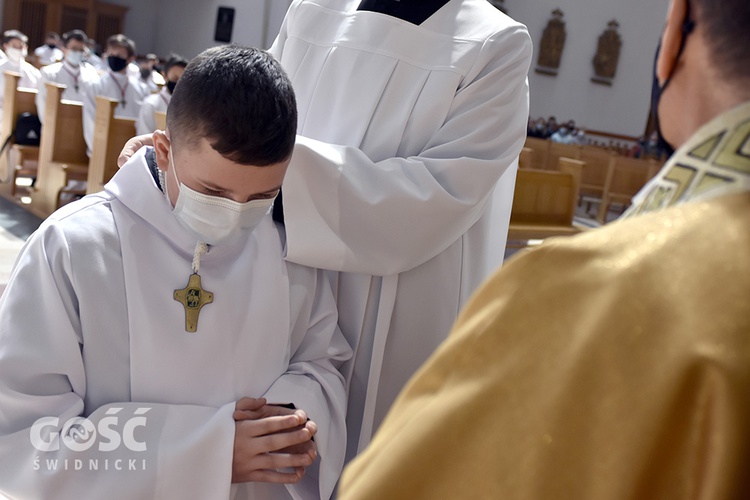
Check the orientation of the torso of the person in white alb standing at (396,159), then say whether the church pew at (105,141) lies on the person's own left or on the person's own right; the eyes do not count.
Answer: on the person's own right

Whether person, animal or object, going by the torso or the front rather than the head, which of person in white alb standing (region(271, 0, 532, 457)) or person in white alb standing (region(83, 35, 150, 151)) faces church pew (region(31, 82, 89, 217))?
person in white alb standing (region(83, 35, 150, 151))

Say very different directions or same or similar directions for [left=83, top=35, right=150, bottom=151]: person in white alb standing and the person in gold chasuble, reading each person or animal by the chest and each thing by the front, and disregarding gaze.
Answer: very different directions

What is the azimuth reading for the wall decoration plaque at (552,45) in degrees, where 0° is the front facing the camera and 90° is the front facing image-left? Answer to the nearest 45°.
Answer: approximately 0°

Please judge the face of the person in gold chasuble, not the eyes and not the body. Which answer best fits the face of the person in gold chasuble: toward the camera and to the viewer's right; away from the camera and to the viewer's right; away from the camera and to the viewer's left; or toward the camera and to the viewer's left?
away from the camera and to the viewer's left

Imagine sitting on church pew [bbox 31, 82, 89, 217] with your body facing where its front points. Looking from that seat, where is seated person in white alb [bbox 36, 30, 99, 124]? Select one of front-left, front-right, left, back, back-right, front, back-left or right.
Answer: back-left

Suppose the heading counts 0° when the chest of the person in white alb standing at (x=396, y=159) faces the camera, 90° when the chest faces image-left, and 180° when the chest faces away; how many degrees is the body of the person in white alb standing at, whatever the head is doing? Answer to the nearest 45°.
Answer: approximately 45°

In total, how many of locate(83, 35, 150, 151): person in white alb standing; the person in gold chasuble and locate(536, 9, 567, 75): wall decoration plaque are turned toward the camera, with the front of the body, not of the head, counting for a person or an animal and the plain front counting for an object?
2

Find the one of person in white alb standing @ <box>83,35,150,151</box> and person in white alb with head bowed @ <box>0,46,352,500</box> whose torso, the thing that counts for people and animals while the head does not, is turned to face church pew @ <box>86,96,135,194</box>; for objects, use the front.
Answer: the person in white alb standing
